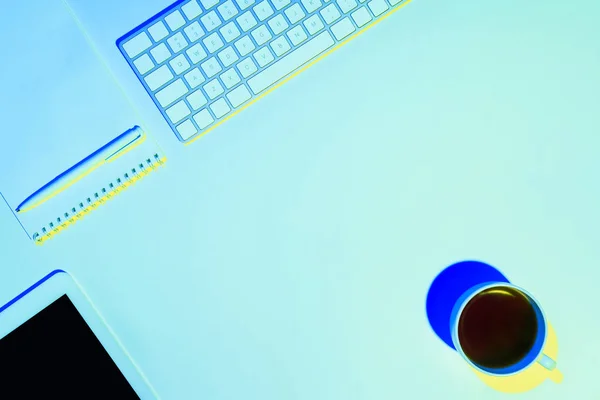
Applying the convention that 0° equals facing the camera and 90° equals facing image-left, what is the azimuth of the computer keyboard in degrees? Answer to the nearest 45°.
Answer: approximately 315°
